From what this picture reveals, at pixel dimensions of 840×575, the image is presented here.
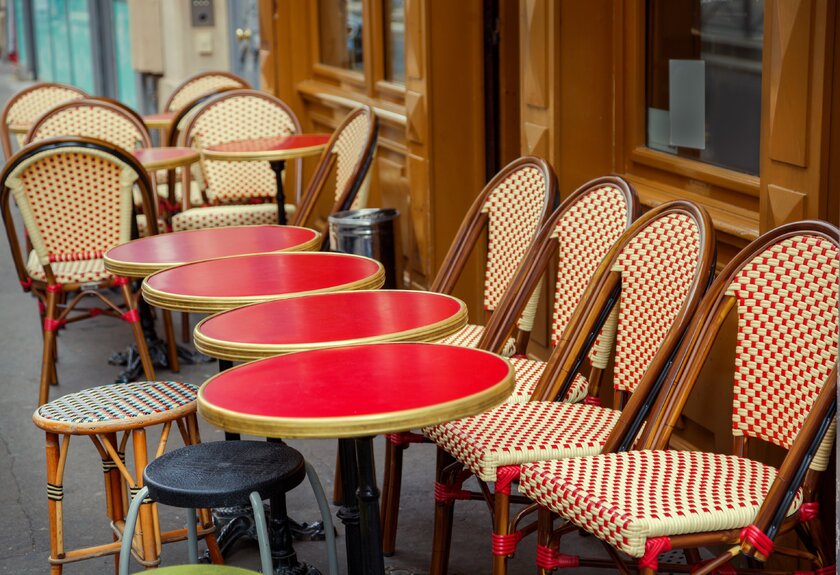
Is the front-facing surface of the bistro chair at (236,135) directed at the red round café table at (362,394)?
yes

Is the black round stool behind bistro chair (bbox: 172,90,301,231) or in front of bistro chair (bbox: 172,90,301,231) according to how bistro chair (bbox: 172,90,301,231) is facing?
in front

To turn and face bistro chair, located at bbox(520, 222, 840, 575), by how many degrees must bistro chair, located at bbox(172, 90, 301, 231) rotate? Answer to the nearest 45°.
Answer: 0° — it already faces it
